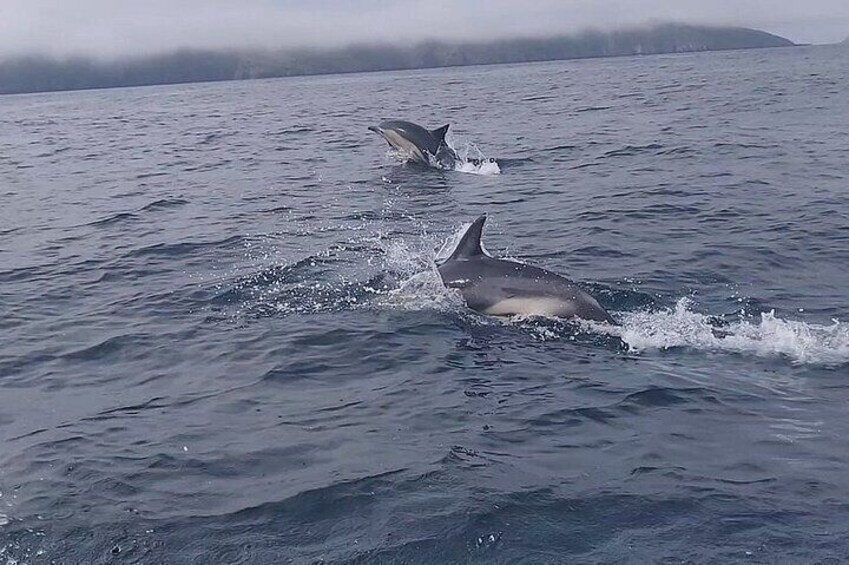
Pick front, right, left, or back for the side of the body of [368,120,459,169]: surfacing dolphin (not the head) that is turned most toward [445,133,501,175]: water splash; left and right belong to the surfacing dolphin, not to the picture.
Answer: back

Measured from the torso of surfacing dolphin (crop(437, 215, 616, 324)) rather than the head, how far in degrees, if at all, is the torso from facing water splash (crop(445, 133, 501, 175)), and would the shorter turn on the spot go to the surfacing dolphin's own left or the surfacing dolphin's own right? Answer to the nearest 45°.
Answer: approximately 90° to the surfacing dolphin's own right

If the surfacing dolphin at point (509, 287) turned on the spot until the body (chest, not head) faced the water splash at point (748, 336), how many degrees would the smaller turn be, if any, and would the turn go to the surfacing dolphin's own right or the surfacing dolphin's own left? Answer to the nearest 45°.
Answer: approximately 180°

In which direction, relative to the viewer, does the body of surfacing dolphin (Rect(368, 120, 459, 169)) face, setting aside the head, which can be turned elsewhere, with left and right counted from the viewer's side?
facing to the left of the viewer

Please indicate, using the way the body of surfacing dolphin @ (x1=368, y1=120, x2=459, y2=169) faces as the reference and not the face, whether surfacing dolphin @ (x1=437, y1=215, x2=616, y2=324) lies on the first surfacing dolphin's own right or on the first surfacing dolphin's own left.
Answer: on the first surfacing dolphin's own left

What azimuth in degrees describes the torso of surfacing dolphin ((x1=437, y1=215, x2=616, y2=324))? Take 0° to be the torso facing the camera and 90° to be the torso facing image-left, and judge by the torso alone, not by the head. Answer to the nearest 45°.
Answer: approximately 90°

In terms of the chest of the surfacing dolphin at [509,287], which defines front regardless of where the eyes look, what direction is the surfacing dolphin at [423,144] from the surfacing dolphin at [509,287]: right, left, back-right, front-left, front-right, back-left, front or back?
right

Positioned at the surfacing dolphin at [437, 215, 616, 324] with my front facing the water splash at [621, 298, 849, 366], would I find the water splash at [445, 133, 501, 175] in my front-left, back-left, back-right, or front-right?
back-left

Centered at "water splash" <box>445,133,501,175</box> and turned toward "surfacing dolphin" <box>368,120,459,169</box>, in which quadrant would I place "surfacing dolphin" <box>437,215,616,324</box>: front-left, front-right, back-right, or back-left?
back-left
